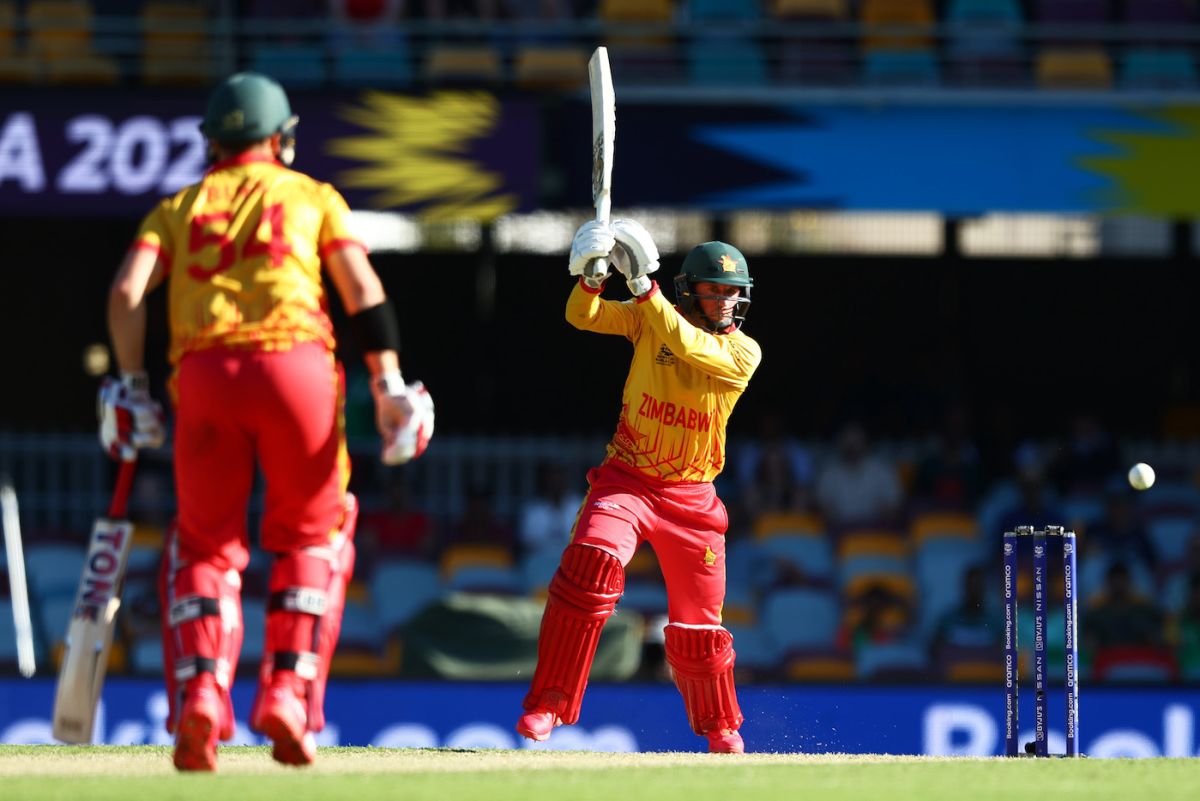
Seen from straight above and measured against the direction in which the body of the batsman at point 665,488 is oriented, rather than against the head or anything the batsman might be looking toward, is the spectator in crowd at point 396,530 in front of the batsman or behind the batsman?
behind

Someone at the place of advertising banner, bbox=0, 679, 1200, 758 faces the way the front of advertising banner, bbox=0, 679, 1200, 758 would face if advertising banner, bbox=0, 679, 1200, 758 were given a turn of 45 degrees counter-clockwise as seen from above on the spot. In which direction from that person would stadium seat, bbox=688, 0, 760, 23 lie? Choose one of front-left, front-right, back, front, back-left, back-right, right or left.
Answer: back-left

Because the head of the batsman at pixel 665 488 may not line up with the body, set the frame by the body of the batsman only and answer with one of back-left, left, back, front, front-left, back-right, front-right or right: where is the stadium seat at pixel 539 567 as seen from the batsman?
back

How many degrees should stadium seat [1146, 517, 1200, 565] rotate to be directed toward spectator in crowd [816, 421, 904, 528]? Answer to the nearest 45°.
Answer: approximately 90° to its right

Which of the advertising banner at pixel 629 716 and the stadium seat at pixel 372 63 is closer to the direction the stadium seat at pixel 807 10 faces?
the advertising banner

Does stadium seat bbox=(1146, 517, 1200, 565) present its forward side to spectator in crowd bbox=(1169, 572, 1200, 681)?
yes

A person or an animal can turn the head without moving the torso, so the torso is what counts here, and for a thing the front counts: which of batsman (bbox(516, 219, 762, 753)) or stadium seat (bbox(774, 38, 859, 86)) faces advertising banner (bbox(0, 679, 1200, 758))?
the stadium seat

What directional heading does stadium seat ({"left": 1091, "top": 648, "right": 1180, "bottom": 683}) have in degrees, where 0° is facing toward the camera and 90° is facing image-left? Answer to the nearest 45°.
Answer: approximately 0°

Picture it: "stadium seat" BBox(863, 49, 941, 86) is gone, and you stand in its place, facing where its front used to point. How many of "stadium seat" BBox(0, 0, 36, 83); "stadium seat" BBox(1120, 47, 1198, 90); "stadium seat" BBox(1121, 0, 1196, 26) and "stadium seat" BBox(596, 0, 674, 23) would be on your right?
2
